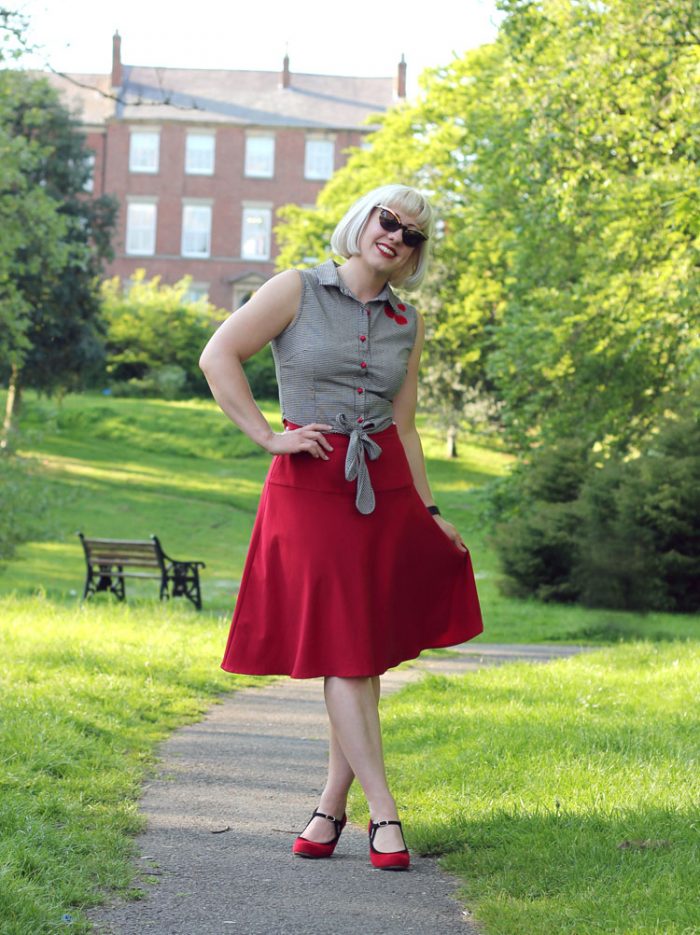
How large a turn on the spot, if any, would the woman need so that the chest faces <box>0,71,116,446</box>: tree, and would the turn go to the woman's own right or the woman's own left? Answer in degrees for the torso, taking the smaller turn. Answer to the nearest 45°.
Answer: approximately 180°

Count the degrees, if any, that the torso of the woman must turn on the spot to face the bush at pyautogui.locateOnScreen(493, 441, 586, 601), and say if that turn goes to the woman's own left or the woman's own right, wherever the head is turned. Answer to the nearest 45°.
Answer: approximately 180°

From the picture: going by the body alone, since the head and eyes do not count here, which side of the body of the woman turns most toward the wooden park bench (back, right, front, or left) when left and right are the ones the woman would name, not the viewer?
back

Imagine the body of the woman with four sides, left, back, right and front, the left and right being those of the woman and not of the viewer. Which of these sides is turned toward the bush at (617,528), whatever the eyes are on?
back

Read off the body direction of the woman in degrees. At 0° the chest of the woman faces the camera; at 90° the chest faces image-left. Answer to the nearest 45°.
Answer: approximately 0°

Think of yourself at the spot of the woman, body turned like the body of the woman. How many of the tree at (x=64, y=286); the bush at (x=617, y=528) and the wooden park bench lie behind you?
3

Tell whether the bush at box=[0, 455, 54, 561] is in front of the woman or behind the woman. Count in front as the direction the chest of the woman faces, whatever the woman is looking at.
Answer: behind
